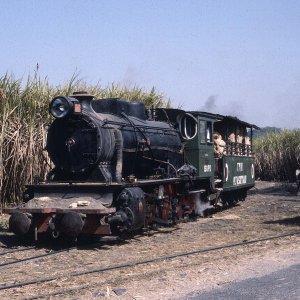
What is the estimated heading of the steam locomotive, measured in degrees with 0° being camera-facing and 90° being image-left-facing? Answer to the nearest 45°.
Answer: approximately 45°
